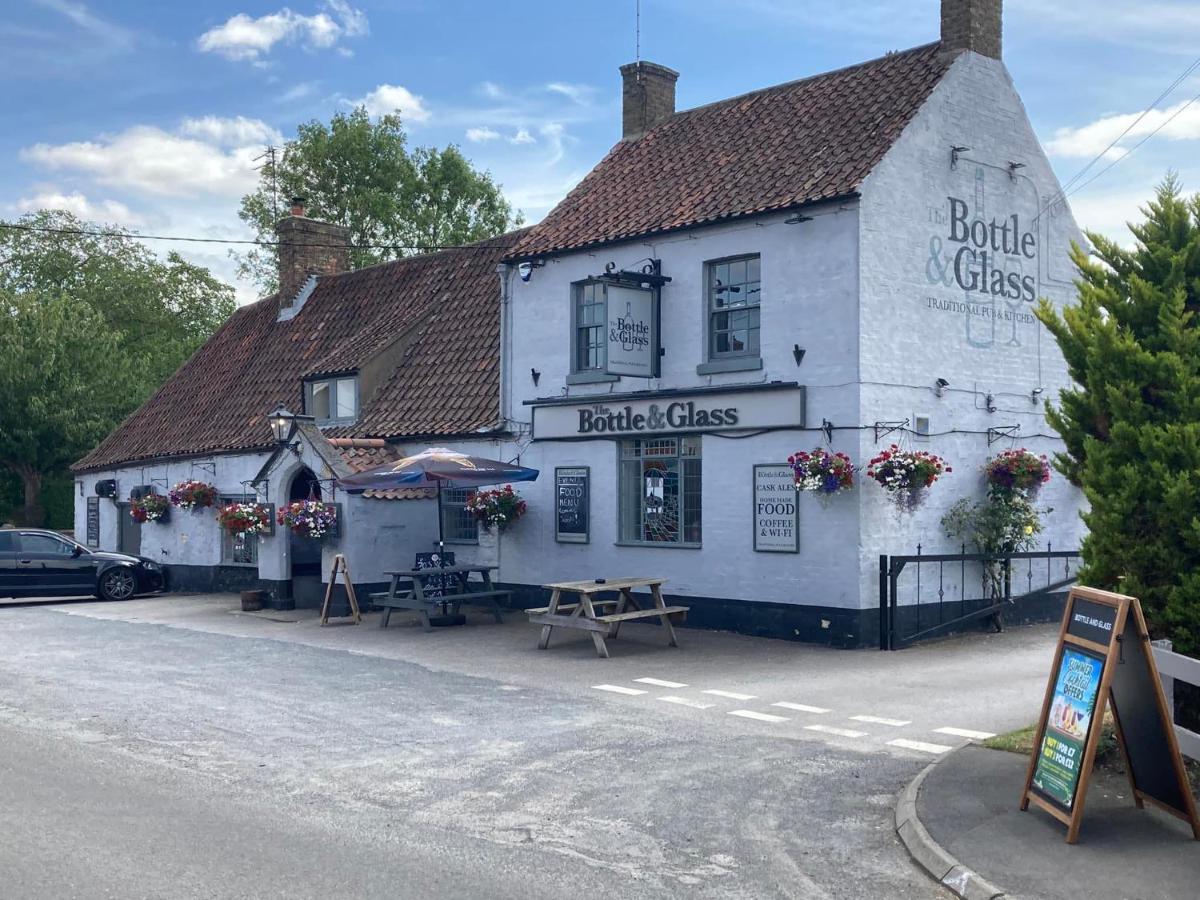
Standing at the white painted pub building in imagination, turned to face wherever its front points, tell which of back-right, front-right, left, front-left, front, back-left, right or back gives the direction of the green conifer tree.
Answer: front-left

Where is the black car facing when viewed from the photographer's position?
facing to the right of the viewer

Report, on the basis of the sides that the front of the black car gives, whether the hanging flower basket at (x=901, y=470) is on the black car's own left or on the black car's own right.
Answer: on the black car's own right

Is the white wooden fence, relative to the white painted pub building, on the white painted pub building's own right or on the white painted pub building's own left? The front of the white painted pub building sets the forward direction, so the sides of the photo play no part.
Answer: on the white painted pub building's own left

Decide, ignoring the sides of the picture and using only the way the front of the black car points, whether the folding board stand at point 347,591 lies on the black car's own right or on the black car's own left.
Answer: on the black car's own right

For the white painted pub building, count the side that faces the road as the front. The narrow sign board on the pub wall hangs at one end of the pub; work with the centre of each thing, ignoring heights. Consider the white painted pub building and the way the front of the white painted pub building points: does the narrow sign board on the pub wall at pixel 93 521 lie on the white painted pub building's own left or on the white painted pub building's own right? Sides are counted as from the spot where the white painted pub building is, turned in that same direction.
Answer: on the white painted pub building's own right

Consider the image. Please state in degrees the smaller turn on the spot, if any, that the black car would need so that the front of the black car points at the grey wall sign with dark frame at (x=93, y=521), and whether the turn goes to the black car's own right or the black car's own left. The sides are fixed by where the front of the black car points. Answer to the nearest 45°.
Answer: approximately 90° to the black car's own left

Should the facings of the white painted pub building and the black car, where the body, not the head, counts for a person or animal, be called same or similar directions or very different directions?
very different directions

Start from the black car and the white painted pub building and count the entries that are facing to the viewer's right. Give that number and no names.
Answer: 1

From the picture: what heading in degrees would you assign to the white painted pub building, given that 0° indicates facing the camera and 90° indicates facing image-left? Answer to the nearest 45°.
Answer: approximately 45°
